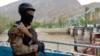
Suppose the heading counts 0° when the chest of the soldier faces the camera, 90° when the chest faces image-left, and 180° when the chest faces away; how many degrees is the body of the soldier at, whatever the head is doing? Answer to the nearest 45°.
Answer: approximately 315°
